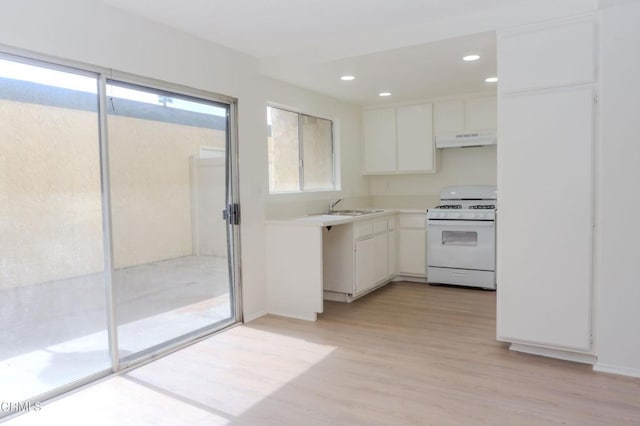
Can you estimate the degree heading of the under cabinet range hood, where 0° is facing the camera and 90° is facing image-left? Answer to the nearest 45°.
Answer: approximately 0°

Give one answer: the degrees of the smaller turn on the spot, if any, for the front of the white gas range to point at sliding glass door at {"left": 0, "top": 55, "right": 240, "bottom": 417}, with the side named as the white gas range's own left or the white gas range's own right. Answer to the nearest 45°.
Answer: approximately 45° to the white gas range's own right

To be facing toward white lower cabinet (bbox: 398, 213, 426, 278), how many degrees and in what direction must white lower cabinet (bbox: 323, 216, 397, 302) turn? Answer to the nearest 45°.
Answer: approximately 90° to its left

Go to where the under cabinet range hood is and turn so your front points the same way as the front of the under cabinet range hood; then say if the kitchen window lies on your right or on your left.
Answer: on your right
